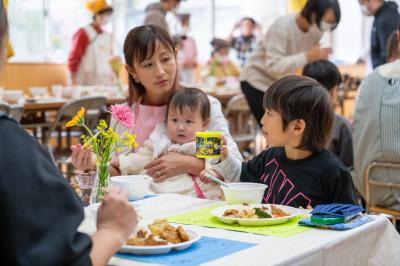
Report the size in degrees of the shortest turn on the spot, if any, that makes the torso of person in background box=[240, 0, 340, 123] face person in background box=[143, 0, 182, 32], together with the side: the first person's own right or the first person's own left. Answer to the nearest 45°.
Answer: approximately 135° to the first person's own left

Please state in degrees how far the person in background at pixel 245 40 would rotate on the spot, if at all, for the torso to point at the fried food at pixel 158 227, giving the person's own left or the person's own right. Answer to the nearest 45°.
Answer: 0° — they already face it

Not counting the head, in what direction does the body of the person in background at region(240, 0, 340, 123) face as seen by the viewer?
to the viewer's right

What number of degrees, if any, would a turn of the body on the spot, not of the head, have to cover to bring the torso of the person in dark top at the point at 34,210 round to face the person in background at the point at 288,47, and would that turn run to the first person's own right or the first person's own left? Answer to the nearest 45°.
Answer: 0° — they already face them

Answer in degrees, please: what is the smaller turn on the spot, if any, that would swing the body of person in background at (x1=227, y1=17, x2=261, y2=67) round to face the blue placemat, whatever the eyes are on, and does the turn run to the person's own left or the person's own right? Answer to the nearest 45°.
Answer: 0° — they already face it

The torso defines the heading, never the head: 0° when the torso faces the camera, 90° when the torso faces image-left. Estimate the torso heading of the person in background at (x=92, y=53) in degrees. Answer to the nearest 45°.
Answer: approximately 315°

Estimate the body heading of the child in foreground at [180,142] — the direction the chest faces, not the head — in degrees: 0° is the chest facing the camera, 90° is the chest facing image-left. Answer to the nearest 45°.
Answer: approximately 45°

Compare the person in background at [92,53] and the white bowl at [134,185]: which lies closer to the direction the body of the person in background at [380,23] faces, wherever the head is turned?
the person in background

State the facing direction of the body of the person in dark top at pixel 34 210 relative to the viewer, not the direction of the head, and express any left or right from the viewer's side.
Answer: facing away from the viewer and to the right of the viewer

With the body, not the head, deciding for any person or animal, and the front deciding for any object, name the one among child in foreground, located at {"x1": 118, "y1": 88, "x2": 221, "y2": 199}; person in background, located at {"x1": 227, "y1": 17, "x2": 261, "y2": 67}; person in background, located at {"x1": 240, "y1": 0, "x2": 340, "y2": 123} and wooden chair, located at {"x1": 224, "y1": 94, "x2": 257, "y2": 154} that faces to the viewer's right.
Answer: person in background, located at {"x1": 240, "y1": 0, "x2": 340, "y2": 123}

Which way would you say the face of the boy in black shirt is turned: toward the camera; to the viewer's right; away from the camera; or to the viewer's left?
to the viewer's left
